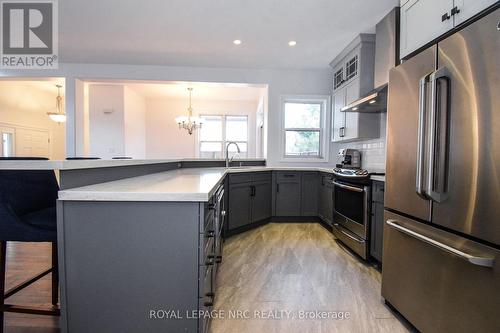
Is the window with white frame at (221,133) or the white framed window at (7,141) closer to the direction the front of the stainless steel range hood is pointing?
the white framed window

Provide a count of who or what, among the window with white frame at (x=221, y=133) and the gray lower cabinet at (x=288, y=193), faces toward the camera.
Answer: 2

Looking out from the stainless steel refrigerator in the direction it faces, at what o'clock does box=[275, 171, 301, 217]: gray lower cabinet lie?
The gray lower cabinet is roughly at 3 o'clock from the stainless steel refrigerator.

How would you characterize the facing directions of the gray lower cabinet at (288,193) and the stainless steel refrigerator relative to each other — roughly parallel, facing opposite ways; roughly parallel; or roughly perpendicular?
roughly perpendicular

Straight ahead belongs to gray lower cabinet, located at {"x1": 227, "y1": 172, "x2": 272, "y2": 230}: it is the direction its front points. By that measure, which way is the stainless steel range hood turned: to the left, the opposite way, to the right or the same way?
to the right

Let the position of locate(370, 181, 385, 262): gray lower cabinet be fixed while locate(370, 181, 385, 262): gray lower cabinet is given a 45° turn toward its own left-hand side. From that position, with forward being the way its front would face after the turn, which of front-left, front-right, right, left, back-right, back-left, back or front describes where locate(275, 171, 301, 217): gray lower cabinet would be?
back-right

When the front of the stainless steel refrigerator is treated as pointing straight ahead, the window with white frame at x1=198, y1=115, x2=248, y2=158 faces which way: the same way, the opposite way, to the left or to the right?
to the left

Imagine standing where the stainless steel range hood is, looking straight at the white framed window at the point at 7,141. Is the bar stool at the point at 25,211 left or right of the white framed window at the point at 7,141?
left

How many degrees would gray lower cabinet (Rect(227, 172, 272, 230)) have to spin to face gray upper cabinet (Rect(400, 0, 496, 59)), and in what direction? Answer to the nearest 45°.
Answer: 0° — it already faces it

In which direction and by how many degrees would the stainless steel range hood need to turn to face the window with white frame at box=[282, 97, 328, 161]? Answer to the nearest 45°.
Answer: approximately 90° to its right

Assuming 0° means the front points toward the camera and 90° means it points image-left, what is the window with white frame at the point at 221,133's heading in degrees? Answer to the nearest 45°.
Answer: approximately 0°
